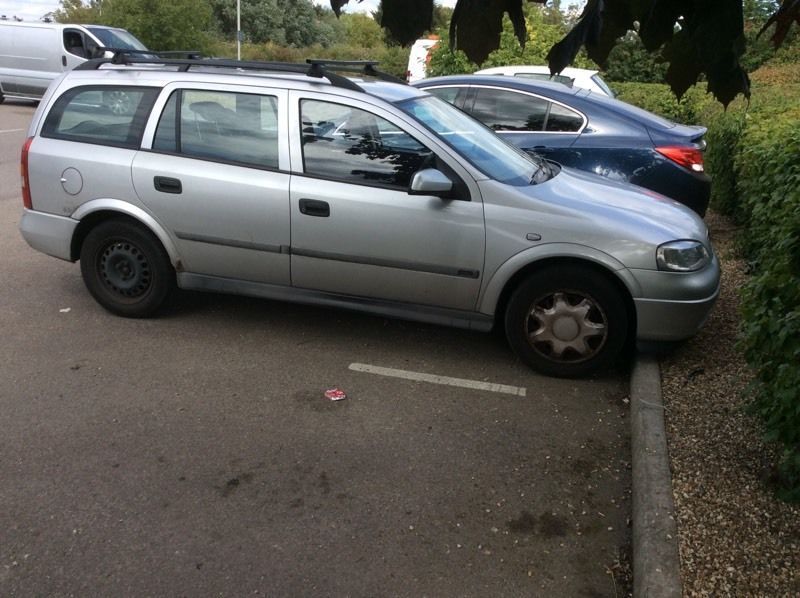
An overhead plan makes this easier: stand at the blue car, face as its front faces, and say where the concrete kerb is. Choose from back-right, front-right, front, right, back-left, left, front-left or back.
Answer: left

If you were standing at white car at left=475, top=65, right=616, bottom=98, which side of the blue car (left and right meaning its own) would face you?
right

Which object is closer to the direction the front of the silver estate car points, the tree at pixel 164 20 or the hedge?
the hedge

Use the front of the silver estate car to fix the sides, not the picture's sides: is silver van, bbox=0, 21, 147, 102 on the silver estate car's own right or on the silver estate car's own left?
on the silver estate car's own left

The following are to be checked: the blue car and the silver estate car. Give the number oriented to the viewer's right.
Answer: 1

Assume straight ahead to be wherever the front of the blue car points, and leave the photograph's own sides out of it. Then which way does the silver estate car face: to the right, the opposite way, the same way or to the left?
the opposite way

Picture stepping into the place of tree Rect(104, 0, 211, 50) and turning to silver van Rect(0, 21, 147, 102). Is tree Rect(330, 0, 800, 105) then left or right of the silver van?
left

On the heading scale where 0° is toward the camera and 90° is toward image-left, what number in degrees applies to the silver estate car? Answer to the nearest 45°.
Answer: approximately 270°

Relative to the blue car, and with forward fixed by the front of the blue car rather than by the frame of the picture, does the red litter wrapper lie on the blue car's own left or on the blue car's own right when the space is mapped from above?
on the blue car's own left

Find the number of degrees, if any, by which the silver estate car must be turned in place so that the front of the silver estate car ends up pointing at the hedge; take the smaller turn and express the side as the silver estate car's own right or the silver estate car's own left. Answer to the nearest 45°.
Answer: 0° — it already faces it

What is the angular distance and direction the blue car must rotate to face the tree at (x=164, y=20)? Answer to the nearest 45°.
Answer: approximately 45° to its right

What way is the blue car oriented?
to the viewer's left

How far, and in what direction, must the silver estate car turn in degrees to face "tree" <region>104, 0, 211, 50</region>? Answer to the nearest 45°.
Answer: approximately 90° to its left

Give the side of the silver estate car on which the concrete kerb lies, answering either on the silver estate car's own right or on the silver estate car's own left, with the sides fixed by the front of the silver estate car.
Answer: on the silver estate car's own right

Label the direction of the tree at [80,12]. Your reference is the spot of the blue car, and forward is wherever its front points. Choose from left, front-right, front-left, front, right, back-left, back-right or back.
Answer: front-right
